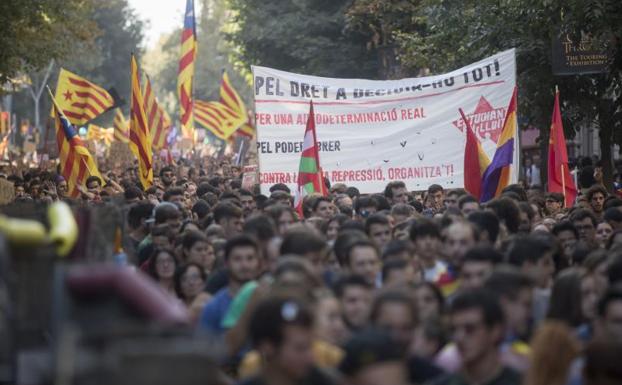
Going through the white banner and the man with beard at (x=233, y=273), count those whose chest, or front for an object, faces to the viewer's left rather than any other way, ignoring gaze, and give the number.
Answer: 0

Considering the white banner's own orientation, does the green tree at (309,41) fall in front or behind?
behind

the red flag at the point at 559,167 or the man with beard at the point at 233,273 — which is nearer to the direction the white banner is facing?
the man with beard

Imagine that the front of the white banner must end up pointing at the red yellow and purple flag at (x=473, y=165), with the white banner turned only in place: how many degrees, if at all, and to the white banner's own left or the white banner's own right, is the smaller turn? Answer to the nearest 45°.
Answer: approximately 45° to the white banner's own left

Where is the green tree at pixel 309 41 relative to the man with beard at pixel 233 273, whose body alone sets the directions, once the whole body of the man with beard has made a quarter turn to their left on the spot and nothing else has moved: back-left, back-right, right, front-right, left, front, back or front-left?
front-left

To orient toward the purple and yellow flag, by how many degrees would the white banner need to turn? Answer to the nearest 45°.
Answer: approximately 45° to its left

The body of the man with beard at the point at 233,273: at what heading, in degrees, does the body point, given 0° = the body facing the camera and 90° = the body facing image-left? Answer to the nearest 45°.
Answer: approximately 315°

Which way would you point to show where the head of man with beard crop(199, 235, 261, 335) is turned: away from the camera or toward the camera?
toward the camera

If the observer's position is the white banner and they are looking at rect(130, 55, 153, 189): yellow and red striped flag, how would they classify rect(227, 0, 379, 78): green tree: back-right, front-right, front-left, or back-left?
front-right

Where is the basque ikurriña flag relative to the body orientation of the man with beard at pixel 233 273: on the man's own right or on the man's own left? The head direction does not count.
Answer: on the man's own left

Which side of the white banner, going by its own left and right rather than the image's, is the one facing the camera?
front
